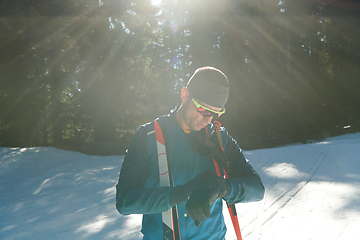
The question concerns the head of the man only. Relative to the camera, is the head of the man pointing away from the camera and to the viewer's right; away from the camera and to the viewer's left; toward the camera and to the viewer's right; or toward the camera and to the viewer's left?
toward the camera and to the viewer's right

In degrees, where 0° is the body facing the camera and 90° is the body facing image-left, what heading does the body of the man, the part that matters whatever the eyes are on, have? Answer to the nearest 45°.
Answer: approximately 0°
